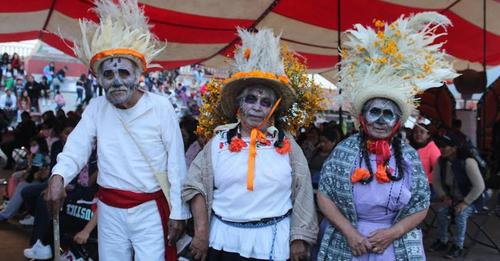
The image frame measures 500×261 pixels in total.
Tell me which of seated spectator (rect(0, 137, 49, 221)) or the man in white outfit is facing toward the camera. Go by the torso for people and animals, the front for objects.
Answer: the man in white outfit

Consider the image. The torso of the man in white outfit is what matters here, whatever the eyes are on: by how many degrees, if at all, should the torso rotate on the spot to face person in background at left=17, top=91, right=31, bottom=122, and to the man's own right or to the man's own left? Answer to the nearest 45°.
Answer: approximately 180°

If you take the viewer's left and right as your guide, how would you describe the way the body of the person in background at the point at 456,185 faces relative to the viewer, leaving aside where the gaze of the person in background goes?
facing the viewer and to the left of the viewer

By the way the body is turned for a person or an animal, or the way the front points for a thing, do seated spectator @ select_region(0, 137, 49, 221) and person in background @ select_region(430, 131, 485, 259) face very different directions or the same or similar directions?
same or similar directions

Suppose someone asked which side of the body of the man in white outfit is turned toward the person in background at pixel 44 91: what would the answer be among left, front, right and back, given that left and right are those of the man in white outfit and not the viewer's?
back

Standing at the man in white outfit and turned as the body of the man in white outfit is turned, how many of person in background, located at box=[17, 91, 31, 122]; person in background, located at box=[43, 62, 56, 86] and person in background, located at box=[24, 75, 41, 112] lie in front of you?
0

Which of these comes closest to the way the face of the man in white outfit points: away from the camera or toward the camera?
toward the camera

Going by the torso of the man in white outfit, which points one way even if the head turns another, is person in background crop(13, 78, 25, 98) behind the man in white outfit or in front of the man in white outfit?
behind

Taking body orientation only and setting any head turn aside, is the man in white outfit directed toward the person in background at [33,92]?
no

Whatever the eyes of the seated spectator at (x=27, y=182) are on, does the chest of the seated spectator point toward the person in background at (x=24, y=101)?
no

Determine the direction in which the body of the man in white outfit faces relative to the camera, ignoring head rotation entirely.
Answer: toward the camera
